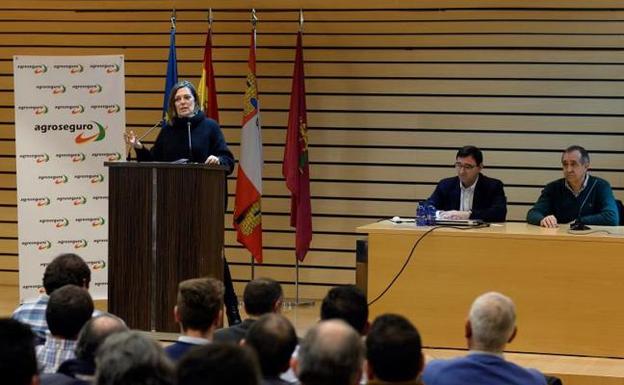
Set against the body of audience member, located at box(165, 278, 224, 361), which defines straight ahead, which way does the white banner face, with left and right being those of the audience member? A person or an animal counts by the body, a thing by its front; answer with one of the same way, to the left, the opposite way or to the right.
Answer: the opposite way

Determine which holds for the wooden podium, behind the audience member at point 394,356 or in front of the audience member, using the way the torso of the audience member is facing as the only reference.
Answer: in front

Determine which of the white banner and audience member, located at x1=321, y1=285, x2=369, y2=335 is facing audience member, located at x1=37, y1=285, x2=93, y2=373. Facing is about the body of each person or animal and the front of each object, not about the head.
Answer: the white banner

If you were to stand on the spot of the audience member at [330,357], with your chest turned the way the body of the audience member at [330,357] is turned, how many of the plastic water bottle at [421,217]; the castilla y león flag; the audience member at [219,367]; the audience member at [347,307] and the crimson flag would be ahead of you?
4

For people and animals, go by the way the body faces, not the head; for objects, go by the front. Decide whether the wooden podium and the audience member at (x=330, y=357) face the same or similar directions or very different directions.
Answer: very different directions

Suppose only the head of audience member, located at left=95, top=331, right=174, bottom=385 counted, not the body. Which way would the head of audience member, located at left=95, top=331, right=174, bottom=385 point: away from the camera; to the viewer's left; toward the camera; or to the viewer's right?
away from the camera

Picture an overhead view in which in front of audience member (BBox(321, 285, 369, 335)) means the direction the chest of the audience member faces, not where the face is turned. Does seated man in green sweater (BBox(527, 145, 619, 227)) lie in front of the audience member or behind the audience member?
in front

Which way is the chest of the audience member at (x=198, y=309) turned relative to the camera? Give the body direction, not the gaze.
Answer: away from the camera

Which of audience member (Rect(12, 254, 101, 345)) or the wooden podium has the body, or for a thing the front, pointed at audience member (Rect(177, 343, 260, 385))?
the wooden podium

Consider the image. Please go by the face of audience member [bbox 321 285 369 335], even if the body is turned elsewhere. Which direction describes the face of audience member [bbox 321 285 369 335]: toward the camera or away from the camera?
away from the camera

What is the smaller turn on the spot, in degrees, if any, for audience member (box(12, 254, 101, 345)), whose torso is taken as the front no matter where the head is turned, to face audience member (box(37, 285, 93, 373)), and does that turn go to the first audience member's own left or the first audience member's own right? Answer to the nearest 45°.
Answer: approximately 180°

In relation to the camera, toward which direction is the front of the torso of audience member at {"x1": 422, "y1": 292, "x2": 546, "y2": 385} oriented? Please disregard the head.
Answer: away from the camera

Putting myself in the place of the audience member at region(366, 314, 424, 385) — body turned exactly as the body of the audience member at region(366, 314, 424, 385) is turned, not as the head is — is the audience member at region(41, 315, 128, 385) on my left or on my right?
on my left

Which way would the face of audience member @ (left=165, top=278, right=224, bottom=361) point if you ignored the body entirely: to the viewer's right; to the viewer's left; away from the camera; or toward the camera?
away from the camera

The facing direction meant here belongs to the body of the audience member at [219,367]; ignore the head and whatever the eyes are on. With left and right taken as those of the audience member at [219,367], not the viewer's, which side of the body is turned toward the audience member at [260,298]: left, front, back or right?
front

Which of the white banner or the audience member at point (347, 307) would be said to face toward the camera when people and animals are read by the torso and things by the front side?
the white banner

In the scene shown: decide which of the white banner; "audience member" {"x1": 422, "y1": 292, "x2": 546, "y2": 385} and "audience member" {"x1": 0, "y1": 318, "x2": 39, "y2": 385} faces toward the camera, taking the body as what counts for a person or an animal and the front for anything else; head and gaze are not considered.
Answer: the white banner

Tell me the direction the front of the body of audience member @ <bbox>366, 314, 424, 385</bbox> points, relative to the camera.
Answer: away from the camera
